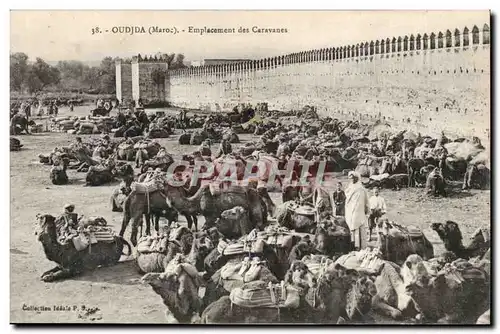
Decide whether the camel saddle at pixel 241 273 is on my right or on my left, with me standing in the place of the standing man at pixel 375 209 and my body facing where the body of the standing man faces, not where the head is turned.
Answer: on my right

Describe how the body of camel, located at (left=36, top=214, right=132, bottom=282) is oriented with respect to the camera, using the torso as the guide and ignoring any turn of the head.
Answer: to the viewer's left

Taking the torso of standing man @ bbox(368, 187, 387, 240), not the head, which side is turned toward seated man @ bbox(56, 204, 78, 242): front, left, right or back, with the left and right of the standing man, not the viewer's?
right
